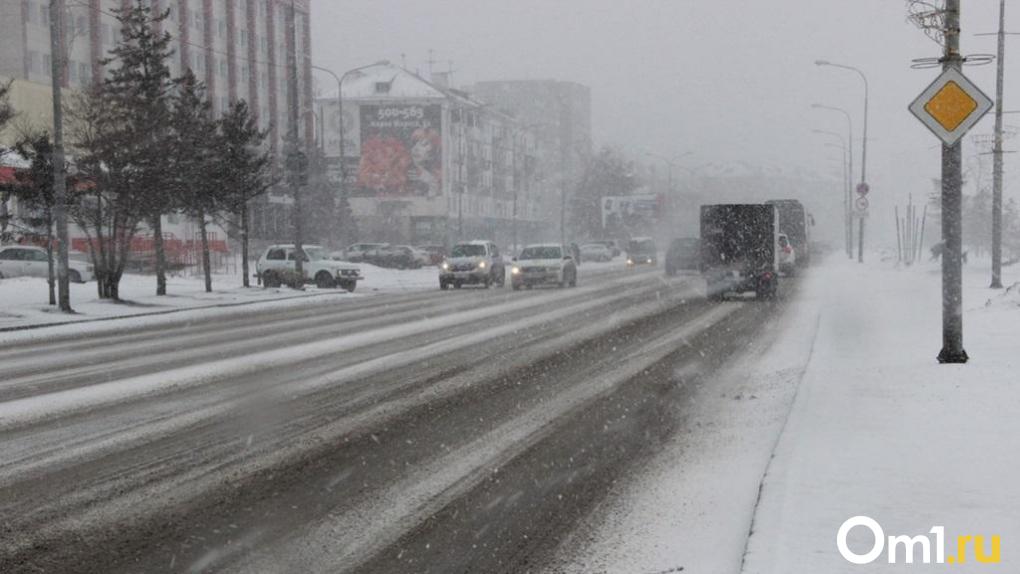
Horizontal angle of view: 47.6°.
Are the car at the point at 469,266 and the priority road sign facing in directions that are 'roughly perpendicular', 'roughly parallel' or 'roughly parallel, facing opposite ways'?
roughly parallel

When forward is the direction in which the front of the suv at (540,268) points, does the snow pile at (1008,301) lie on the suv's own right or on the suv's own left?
on the suv's own left

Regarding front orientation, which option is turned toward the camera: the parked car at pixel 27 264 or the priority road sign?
the priority road sign

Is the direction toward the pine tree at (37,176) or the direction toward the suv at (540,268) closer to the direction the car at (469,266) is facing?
the pine tree

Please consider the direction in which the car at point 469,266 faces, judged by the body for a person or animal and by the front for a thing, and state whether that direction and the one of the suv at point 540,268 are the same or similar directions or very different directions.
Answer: same or similar directions

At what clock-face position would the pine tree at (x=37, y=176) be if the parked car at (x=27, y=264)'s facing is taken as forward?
The pine tree is roughly at 3 o'clock from the parked car.

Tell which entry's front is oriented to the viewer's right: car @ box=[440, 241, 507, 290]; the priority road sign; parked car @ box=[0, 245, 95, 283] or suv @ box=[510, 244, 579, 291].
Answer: parked car @ box=[0, 245, 95, 283]

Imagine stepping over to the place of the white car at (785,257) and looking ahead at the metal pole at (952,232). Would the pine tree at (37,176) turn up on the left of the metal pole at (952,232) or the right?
right

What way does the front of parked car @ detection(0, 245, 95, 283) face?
to the viewer's right

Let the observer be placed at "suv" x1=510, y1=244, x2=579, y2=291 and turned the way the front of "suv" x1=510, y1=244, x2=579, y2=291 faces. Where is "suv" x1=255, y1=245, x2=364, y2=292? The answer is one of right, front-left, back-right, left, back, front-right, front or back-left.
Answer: front-right

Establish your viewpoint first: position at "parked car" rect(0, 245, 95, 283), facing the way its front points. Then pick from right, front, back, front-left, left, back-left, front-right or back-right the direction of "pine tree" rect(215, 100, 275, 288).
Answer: front-right

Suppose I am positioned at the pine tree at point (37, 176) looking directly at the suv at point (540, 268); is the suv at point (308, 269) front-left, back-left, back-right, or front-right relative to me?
front-left

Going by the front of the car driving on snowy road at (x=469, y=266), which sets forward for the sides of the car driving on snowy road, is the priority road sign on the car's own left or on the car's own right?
on the car's own left

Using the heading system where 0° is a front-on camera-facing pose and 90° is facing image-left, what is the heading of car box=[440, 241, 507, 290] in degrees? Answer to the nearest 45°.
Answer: approximately 45°

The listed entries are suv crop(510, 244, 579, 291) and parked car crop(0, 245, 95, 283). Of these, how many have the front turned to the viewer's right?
1

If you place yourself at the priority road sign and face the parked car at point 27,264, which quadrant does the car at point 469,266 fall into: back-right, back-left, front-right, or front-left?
front-right
